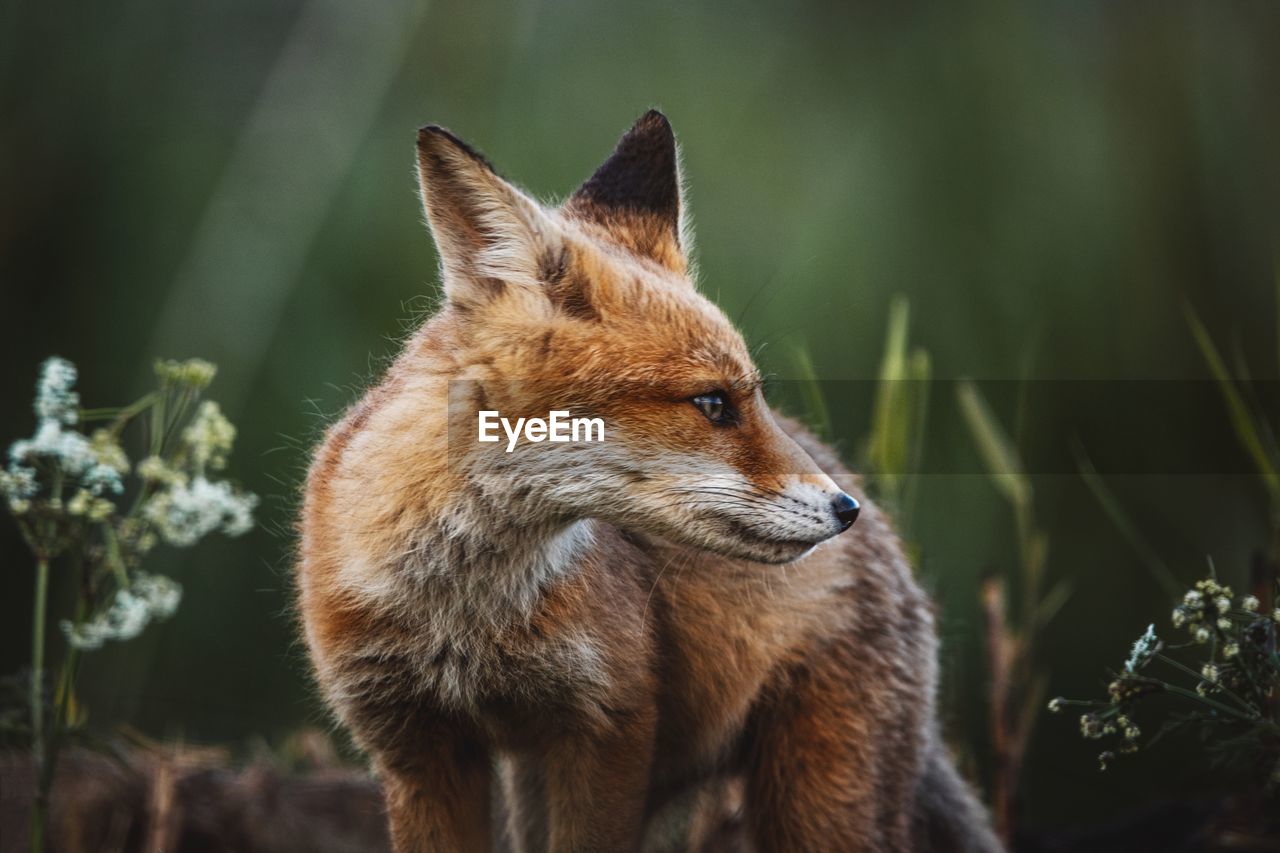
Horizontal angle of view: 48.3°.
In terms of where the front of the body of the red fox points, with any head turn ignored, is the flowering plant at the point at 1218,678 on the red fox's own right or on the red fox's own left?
on the red fox's own left

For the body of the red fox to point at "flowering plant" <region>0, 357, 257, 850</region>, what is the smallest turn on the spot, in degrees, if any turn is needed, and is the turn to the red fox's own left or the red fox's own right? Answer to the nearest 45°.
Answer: approximately 45° to the red fox's own right

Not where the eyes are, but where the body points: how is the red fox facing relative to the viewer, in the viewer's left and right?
facing the viewer and to the left of the viewer
